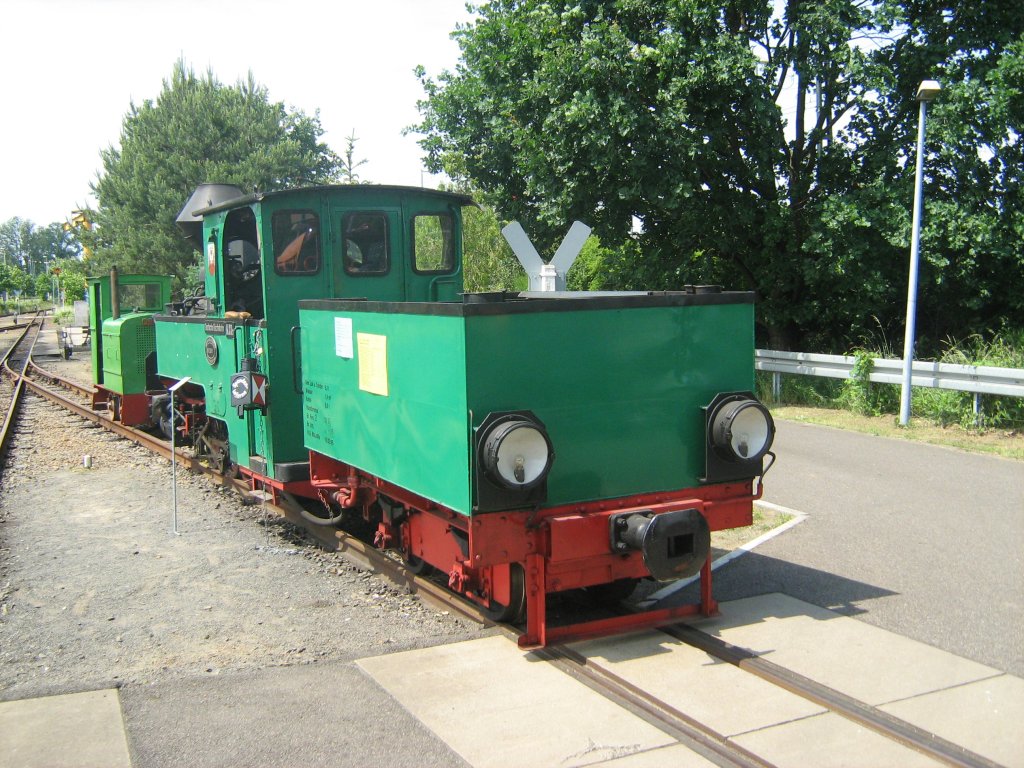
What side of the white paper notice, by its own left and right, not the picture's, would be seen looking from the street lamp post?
back

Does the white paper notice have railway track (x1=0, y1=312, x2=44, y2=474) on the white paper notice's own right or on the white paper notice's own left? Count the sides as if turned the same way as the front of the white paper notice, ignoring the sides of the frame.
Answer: on the white paper notice's own right

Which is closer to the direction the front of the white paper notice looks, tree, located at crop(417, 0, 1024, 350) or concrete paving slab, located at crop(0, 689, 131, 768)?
the concrete paving slab

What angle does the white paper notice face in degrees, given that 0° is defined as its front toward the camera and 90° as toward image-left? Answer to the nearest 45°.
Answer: approximately 45°

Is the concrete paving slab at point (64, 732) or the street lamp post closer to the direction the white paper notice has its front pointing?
the concrete paving slab

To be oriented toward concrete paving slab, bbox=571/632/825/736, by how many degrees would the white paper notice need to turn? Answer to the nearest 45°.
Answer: approximately 90° to its left

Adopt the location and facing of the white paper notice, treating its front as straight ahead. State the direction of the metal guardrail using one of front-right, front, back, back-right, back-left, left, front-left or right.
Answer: back

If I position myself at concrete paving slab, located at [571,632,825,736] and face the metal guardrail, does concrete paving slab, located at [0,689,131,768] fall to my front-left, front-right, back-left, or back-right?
back-left

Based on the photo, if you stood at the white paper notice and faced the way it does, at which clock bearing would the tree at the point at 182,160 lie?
The tree is roughly at 4 o'clock from the white paper notice.

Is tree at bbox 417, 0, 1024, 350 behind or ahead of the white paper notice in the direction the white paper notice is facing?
behind
